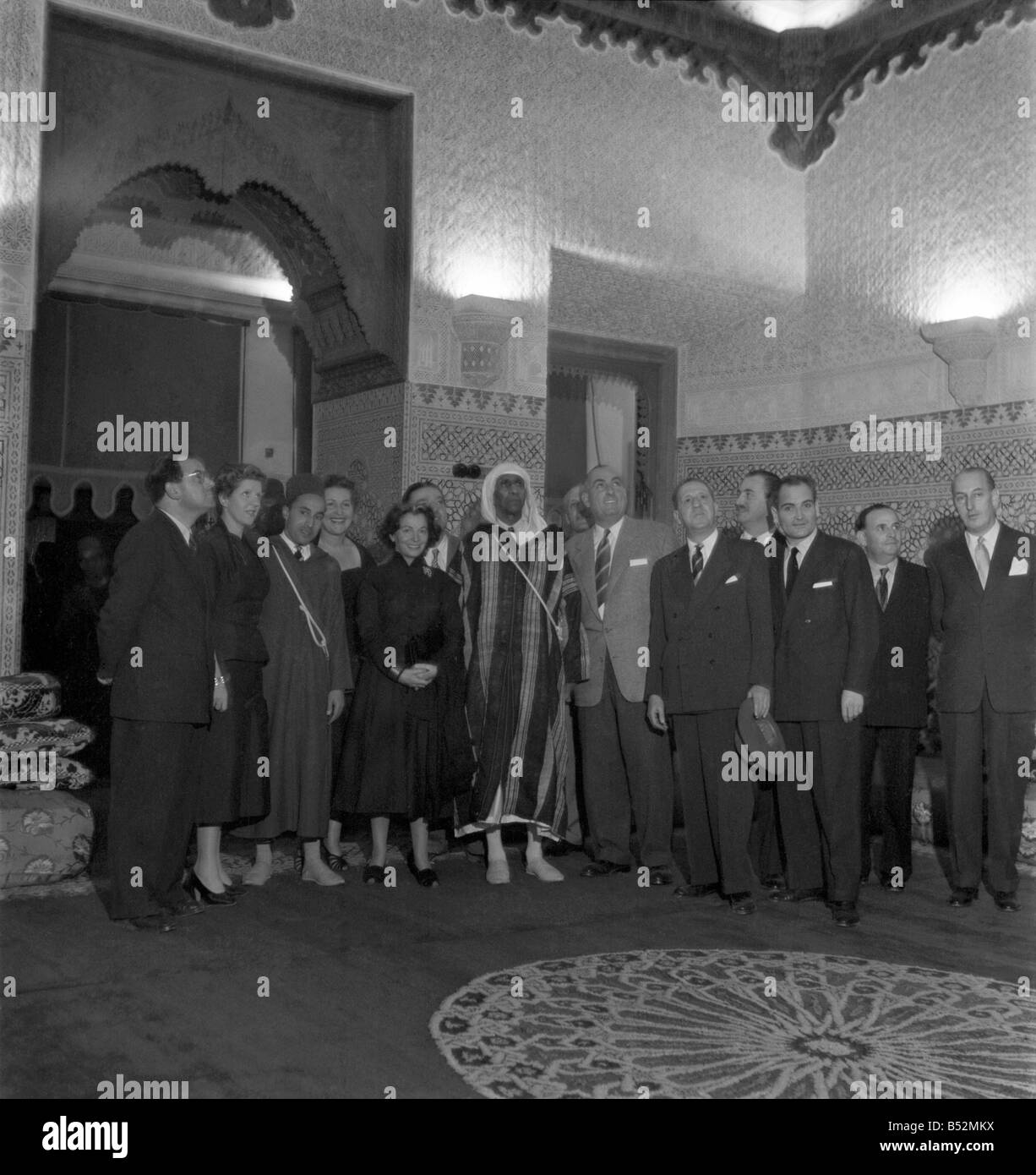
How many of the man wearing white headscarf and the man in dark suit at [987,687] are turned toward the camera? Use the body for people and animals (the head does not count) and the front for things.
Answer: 2

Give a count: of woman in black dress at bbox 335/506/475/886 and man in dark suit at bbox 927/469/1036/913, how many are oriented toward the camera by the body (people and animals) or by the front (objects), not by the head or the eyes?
2

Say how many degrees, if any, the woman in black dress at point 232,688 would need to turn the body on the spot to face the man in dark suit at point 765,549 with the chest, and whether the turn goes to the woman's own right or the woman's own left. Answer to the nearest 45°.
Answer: approximately 45° to the woman's own left

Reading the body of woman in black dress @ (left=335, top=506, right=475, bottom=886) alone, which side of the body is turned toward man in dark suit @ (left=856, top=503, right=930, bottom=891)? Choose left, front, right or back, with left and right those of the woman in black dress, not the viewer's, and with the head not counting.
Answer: left
